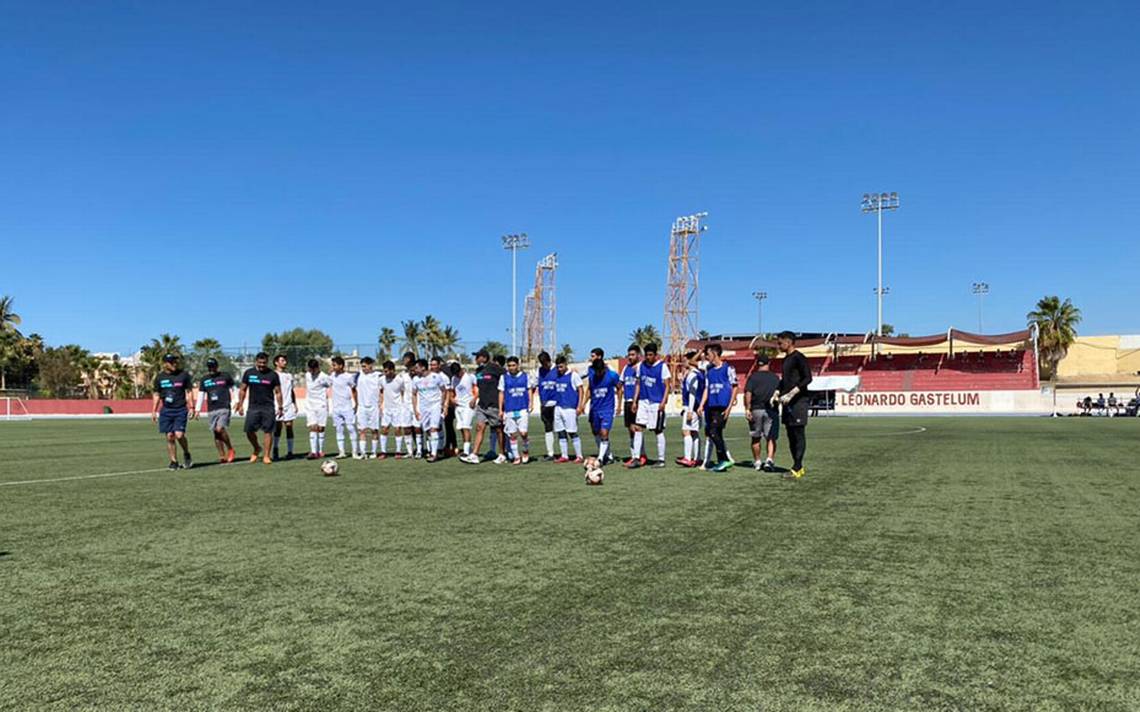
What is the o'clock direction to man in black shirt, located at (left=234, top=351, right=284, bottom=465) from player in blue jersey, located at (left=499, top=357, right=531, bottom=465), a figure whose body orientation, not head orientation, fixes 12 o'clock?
The man in black shirt is roughly at 3 o'clock from the player in blue jersey.

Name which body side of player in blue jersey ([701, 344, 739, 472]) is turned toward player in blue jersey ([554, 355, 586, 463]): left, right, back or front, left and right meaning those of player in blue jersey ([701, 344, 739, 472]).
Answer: right

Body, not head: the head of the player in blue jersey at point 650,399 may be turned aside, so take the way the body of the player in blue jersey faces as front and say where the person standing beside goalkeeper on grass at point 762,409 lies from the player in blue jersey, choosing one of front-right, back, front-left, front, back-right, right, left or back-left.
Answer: left

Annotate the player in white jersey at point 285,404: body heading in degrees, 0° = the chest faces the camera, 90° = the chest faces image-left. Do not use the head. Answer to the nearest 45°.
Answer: approximately 315°

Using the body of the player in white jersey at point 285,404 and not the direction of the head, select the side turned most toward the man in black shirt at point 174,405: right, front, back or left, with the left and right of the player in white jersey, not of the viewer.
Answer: right

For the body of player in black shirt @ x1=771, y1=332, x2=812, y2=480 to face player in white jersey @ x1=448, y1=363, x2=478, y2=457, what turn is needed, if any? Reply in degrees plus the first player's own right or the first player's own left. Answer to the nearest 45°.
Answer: approximately 45° to the first player's own right

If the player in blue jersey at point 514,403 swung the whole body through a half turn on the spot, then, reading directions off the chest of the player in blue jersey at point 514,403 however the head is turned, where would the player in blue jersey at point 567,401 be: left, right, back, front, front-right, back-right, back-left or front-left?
right

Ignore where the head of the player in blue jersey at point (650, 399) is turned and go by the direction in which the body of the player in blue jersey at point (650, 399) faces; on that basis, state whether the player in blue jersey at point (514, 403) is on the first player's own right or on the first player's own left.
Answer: on the first player's own right

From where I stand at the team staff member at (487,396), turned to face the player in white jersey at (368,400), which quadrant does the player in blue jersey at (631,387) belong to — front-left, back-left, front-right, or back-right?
back-right
